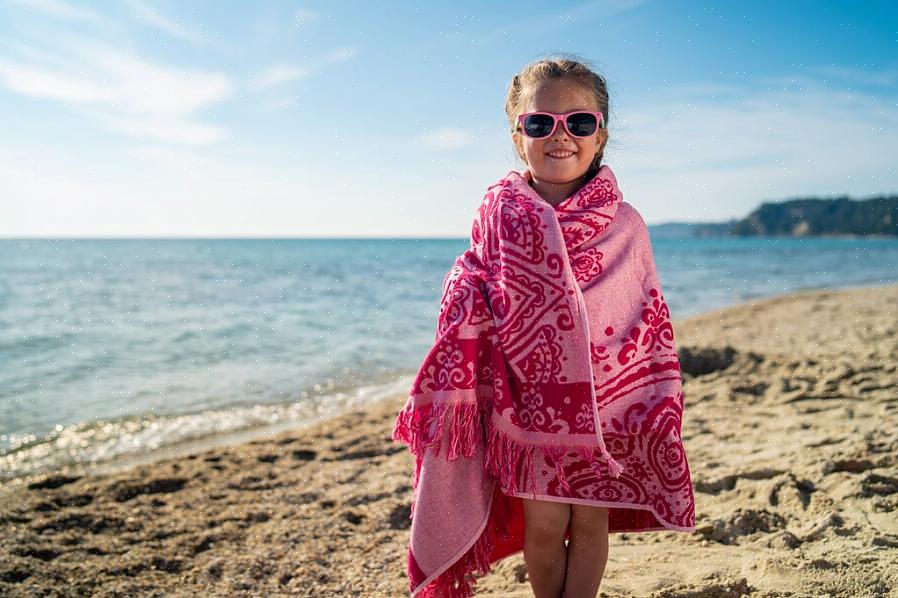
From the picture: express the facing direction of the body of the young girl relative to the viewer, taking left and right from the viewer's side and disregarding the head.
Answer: facing the viewer
